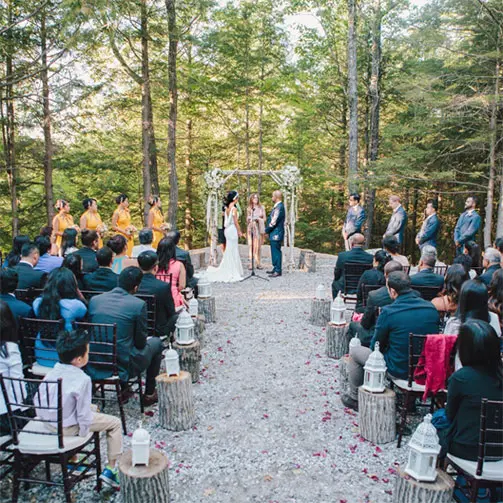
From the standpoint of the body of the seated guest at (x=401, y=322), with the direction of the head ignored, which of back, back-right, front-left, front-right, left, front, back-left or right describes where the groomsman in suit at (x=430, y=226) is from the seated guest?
front-right

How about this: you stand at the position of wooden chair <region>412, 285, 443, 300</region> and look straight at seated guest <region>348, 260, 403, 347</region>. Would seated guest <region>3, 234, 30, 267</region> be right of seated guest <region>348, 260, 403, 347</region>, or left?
right

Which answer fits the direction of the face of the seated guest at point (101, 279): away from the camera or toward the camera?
away from the camera

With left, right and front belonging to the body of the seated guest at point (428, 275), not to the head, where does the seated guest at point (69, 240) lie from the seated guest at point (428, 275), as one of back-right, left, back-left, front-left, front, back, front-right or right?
front-left

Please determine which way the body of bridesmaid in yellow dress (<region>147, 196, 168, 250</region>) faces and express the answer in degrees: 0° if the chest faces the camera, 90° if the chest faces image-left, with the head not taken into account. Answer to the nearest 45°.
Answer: approximately 270°

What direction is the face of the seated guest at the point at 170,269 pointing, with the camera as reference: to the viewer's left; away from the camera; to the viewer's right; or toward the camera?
away from the camera

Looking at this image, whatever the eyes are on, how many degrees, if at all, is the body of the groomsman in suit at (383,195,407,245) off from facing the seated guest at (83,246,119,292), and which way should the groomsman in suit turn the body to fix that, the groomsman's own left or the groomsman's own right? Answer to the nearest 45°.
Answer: approximately 45° to the groomsman's own left

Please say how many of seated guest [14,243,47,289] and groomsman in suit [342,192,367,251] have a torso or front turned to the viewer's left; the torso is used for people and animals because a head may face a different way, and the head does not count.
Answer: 1

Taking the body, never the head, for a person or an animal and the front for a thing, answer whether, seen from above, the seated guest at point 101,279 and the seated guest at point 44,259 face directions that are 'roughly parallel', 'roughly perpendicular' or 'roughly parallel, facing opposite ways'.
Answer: roughly parallel

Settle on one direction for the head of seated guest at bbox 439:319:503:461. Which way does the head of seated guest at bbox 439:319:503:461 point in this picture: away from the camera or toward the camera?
away from the camera

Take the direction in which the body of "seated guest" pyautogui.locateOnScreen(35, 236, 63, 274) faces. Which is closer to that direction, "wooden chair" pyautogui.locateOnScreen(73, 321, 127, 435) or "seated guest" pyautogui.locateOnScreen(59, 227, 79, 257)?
the seated guest

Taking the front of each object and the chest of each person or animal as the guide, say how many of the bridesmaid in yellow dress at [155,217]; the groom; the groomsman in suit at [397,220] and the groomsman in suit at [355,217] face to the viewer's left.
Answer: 3

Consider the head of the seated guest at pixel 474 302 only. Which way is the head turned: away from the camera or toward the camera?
away from the camera

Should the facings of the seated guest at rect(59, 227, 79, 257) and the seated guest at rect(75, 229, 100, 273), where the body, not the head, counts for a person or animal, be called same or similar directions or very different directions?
same or similar directions

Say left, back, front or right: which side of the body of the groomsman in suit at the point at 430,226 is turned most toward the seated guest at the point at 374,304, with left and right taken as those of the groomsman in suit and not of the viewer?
left

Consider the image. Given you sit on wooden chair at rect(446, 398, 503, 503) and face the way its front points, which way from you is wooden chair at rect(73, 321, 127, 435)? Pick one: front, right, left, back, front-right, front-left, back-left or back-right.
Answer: front-left

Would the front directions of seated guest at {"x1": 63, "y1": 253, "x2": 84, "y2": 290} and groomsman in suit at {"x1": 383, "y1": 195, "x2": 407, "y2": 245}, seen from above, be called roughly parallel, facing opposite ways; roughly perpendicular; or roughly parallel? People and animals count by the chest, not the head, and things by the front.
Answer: roughly perpendicular
